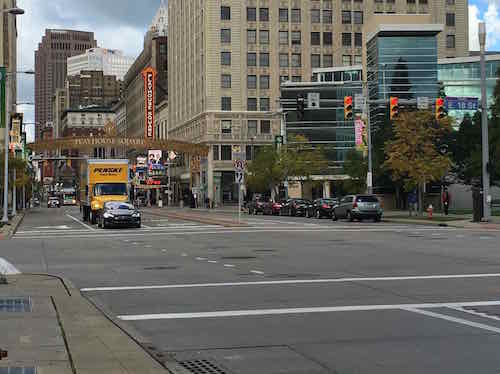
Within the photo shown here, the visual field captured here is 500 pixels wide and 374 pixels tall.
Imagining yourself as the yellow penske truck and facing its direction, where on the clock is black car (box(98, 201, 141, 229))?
The black car is roughly at 12 o'clock from the yellow penske truck.

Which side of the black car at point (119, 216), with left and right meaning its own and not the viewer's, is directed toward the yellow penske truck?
back

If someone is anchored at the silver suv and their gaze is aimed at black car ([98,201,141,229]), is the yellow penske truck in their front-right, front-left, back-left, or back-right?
front-right

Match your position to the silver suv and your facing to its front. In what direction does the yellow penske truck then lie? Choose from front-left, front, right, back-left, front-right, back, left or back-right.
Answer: front-left

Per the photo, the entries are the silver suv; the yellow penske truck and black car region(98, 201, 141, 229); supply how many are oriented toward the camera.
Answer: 2

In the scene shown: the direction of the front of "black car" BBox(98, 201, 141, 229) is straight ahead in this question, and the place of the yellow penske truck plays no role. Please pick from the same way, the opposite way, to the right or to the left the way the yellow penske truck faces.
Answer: the same way

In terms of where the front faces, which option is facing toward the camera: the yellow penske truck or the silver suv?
the yellow penske truck

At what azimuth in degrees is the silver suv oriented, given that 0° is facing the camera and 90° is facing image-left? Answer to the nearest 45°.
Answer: approximately 135°

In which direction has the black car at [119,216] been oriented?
toward the camera

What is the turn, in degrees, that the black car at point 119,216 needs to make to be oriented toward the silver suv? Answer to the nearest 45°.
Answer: approximately 90° to its left

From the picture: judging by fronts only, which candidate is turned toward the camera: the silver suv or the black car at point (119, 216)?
the black car

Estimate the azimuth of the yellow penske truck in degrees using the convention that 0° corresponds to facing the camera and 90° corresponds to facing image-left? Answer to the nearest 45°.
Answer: approximately 0°

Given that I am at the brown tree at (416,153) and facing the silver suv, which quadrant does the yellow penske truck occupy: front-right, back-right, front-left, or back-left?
front-right

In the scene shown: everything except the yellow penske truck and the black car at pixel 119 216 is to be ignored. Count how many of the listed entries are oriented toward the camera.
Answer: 2
